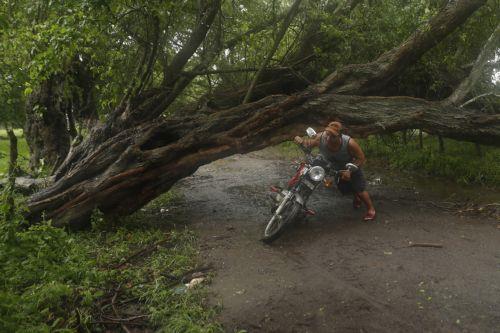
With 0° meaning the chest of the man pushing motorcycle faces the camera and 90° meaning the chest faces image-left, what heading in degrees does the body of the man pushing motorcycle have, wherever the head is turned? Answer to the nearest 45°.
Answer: approximately 45°

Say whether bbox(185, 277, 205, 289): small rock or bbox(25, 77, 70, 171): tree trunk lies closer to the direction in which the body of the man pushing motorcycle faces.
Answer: the small rock

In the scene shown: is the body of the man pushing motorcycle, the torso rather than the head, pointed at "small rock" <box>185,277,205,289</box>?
yes

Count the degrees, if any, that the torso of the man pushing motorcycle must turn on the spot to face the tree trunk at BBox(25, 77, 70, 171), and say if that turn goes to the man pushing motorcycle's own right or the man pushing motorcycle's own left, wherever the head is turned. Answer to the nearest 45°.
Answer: approximately 45° to the man pushing motorcycle's own right
